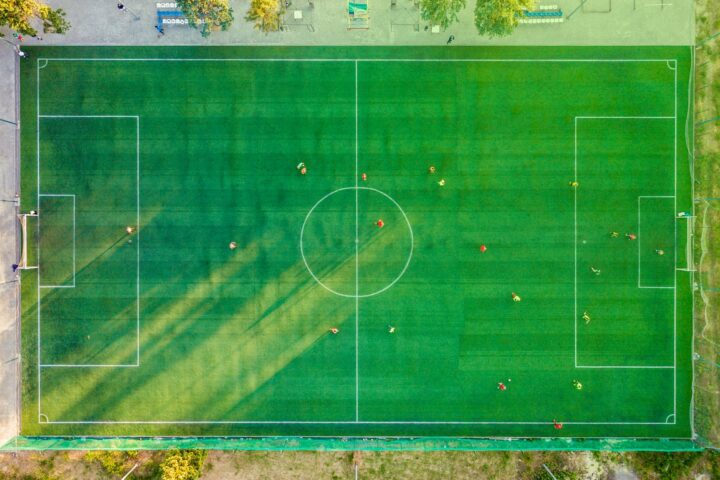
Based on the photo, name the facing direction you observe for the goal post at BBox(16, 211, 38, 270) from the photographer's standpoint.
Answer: facing to the right of the viewer

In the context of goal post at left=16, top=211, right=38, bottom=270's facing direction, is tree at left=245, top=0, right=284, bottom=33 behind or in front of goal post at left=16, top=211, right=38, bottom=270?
in front

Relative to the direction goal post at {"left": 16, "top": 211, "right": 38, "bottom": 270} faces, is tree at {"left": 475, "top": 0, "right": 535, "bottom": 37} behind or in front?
in front

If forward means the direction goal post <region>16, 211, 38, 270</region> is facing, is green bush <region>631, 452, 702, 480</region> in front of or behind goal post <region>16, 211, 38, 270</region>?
in front
